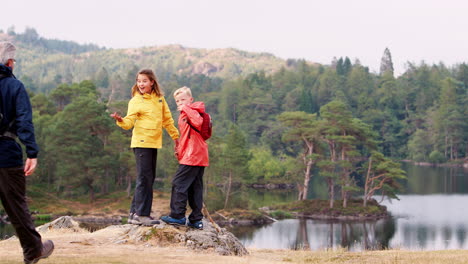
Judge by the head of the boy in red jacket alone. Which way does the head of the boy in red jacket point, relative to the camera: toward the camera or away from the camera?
toward the camera

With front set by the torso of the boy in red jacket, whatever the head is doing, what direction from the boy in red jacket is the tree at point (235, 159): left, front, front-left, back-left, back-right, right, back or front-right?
back-right

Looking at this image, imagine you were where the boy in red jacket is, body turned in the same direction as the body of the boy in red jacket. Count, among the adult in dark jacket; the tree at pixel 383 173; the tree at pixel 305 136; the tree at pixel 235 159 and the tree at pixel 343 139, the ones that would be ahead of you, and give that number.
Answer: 1

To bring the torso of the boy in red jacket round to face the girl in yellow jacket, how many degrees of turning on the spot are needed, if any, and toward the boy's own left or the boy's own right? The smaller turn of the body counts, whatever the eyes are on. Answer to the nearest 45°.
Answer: approximately 45° to the boy's own right

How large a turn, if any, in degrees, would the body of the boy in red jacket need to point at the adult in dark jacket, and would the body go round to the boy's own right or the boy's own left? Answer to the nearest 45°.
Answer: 0° — they already face them

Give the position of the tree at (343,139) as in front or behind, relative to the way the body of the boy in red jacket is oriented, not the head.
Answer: behind

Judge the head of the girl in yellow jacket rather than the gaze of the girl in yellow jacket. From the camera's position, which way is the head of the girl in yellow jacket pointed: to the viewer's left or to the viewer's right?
to the viewer's left

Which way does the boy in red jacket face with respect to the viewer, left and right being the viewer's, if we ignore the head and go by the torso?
facing the viewer and to the left of the viewer
